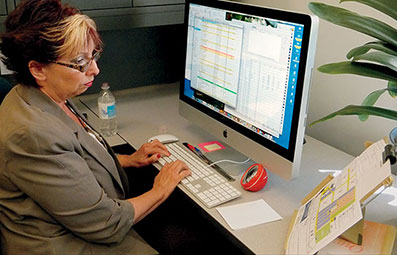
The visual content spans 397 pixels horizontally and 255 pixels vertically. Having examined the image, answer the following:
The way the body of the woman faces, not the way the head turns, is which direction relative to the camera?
to the viewer's right

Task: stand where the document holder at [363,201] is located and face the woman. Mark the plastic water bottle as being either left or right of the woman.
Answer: right

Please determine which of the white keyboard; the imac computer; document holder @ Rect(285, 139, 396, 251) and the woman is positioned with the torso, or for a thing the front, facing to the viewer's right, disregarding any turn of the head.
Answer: the woman

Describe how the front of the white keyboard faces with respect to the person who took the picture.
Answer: facing the viewer and to the left of the viewer

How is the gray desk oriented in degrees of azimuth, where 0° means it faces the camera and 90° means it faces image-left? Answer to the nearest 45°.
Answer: approximately 45°

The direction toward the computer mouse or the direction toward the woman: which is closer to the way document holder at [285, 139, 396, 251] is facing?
the woman

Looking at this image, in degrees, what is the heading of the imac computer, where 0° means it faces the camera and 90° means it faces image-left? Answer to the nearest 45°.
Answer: approximately 45°

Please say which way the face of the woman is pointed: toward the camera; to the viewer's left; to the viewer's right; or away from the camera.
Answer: to the viewer's right
